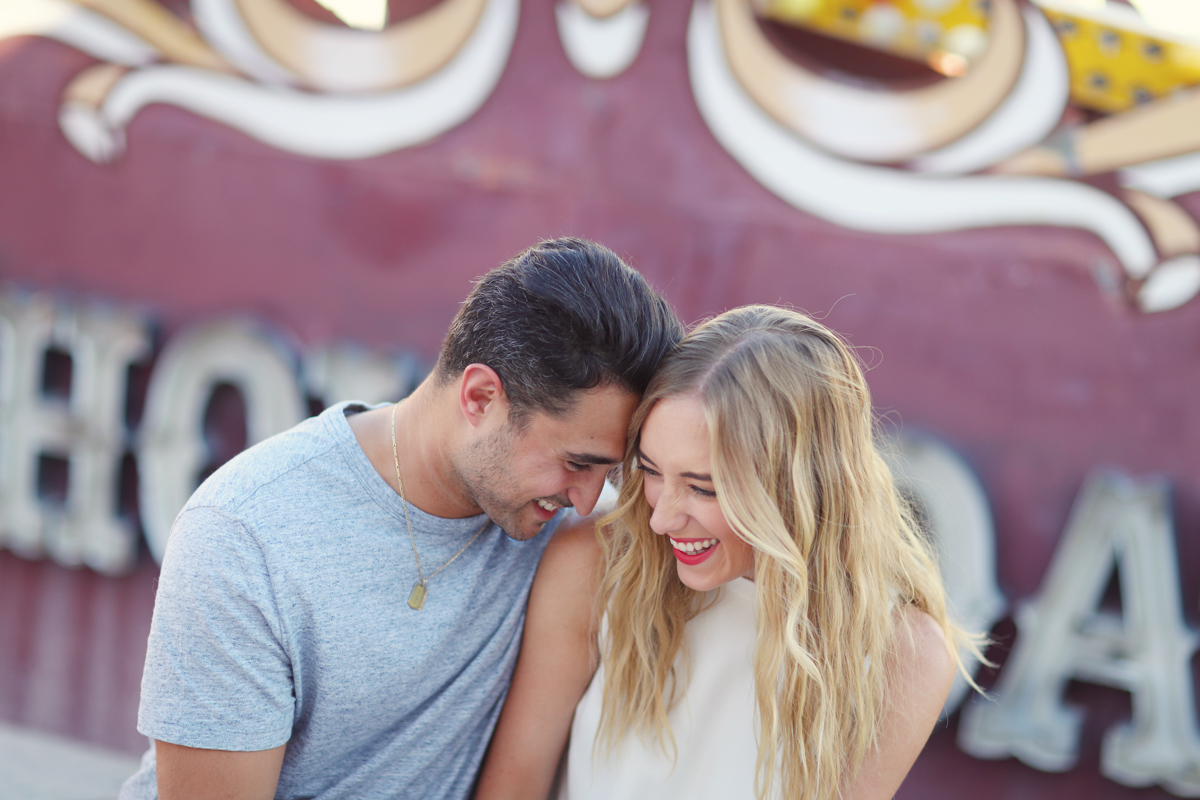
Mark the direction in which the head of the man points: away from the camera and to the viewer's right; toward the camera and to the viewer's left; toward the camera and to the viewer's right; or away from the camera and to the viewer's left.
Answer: toward the camera and to the viewer's right

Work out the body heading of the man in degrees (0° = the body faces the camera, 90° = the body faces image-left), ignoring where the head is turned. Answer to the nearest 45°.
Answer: approximately 315°
